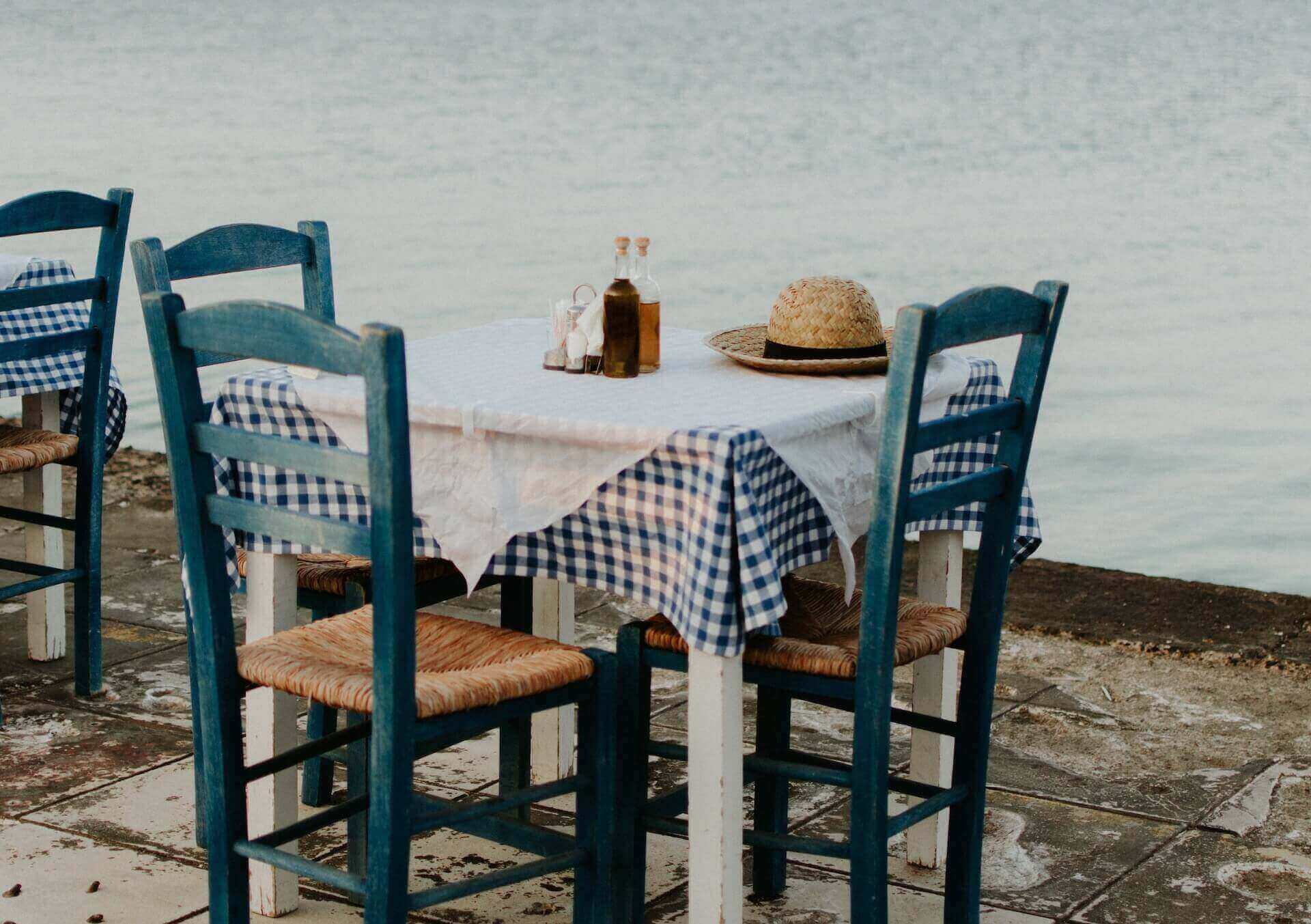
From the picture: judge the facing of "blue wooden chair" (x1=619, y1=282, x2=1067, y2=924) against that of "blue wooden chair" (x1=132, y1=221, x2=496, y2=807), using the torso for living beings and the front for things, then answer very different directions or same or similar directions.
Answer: very different directions

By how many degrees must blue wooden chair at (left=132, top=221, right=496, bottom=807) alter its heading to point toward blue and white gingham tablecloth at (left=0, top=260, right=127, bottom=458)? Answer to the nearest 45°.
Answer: approximately 180°

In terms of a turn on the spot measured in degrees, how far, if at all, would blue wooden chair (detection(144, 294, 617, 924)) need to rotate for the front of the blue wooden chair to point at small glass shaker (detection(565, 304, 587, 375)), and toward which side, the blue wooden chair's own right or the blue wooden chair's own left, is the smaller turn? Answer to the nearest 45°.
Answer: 0° — it already faces it

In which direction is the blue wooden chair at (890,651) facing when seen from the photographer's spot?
facing away from the viewer and to the left of the viewer

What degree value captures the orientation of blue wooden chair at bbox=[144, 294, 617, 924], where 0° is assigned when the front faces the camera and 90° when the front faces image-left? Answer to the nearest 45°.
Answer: approximately 225°

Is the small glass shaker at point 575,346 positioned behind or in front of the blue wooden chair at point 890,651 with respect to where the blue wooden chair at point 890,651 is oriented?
in front

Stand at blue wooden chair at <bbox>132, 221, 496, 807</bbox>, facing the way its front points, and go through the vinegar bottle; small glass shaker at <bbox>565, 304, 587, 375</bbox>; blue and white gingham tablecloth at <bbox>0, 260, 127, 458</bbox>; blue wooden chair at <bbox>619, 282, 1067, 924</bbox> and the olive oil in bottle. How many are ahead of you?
4
